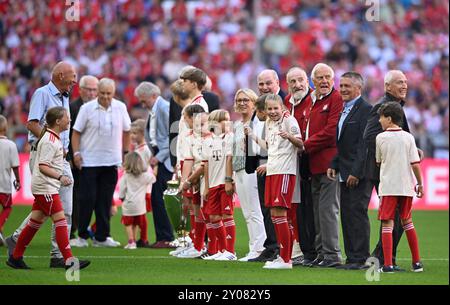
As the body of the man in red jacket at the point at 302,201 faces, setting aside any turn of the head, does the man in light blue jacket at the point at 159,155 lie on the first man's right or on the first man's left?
on the first man's right

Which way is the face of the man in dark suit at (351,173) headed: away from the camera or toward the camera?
toward the camera

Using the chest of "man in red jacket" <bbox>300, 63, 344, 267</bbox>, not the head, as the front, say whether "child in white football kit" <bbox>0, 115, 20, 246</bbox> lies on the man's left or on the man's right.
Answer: on the man's right

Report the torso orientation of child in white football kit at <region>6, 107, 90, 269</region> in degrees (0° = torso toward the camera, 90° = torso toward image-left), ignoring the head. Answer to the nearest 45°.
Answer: approximately 270°

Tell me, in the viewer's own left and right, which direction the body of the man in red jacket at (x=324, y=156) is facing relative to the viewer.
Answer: facing the viewer and to the left of the viewer

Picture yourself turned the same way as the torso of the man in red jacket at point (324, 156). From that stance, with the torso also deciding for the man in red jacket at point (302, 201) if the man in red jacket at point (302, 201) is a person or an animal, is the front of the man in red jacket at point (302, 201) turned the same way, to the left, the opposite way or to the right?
the same way

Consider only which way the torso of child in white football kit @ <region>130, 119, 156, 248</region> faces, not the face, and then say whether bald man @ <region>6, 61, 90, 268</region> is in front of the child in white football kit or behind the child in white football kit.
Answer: in front

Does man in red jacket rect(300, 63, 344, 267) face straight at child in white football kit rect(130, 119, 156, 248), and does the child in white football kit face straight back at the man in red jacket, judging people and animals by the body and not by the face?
no

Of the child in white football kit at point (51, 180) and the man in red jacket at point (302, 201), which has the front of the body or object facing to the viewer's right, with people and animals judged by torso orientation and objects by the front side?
the child in white football kit

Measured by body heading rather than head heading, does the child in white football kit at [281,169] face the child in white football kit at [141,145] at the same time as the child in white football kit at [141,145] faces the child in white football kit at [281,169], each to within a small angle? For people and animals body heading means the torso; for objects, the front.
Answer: no

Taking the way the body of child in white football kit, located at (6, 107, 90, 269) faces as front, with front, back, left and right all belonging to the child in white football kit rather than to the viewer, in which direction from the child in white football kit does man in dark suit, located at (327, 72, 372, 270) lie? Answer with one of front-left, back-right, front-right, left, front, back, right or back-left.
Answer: front

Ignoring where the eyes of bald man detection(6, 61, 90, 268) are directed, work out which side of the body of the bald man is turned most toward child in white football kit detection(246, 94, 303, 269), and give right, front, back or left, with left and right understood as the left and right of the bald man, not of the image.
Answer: front

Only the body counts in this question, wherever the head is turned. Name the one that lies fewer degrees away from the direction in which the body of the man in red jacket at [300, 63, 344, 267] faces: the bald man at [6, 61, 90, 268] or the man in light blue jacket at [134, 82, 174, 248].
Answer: the bald man

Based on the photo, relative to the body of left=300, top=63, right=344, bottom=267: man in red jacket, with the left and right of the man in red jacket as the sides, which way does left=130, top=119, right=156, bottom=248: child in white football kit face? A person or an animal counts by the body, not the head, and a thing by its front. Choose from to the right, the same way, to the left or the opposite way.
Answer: the same way
